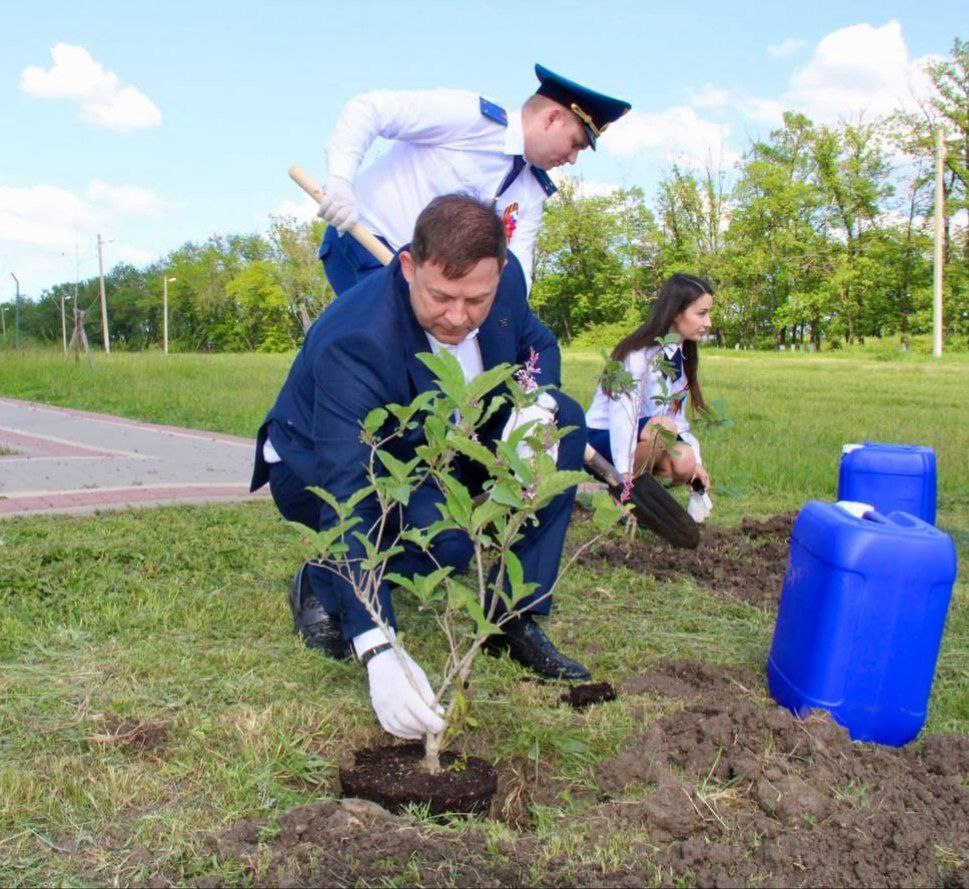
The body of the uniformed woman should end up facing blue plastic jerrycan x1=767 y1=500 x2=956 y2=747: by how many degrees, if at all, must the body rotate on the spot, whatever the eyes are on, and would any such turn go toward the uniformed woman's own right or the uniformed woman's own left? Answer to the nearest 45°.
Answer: approximately 45° to the uniformed woman's own right

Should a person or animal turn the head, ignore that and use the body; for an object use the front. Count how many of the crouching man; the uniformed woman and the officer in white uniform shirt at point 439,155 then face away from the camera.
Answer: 0

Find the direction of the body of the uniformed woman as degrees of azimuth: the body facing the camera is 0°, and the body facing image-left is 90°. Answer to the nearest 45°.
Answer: approximately 315°

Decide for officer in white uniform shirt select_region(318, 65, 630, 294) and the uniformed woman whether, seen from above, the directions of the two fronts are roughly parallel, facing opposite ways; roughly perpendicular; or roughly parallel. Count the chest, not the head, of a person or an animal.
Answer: roughly parallel

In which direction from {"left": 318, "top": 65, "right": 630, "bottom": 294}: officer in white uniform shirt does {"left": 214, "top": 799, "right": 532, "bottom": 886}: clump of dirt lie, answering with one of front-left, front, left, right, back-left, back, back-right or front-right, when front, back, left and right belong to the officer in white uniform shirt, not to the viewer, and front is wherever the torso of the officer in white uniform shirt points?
front-right

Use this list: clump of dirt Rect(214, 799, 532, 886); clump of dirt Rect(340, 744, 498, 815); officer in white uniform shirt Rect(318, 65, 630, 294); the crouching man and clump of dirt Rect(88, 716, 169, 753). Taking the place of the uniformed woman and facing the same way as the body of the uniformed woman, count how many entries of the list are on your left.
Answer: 0

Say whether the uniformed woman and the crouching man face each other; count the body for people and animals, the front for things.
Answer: no

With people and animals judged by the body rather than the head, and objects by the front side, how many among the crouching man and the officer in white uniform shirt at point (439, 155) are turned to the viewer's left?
0

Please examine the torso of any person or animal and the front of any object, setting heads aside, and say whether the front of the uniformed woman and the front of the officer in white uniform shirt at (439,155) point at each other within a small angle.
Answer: no

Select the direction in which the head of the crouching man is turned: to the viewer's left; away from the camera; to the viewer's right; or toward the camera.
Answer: toward the camera

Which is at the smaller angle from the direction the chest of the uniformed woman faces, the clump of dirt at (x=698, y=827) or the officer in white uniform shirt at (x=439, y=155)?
the clump of dirt

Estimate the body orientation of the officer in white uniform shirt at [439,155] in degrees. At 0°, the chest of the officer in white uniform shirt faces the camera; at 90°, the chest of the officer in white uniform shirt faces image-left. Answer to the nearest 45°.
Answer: approximately 315°

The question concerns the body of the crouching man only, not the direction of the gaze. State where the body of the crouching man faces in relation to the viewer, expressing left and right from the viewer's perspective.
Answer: facing the viewer and to the right of the viewer
